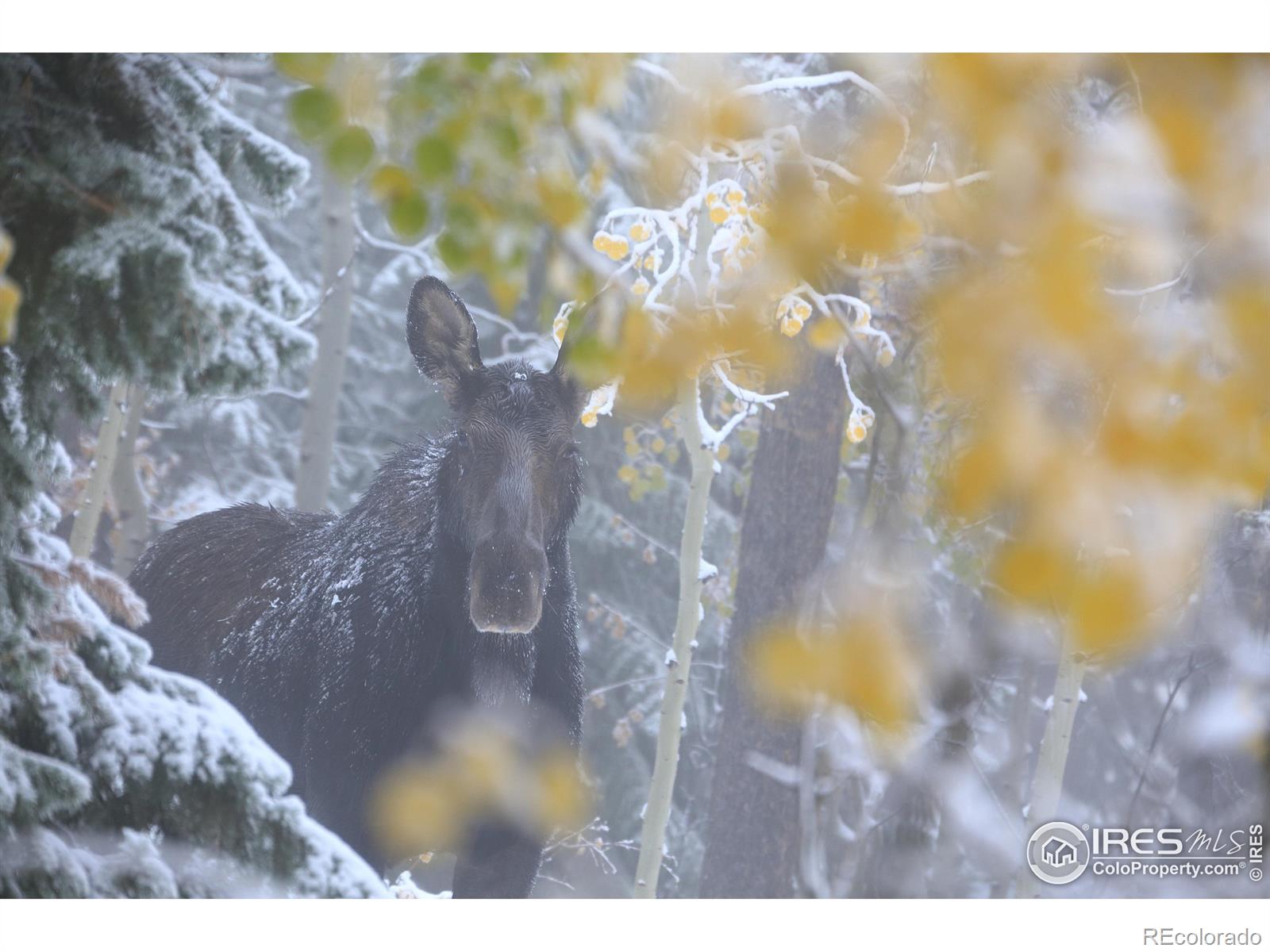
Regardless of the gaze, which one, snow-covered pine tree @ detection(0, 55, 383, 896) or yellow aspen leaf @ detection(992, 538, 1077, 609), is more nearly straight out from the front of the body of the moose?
the yellow aspen leaf

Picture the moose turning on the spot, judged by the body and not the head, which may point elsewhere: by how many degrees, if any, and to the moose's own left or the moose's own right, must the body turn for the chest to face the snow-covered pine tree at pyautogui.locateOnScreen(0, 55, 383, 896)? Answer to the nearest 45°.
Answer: approximately 90° to the moose's own right

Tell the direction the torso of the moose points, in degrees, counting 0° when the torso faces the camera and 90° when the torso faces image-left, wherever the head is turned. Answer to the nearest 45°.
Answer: approximately 315°

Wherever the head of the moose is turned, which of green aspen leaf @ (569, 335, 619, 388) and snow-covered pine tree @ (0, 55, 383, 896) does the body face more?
the green aspen leaf

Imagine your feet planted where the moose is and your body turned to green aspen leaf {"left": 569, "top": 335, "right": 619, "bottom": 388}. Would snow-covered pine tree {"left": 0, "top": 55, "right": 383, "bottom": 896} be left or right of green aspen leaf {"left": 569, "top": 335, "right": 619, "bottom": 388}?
right
